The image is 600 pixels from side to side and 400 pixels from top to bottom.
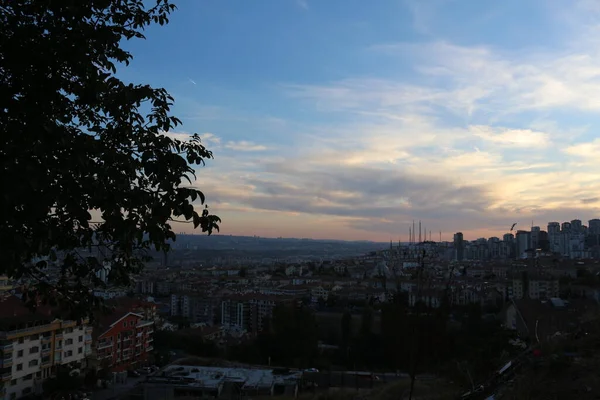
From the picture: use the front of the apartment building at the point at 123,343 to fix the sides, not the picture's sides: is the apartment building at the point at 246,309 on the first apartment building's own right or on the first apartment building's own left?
on the first apartment building's own left

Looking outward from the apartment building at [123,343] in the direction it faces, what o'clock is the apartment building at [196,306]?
the apartment building at [196,306] is roughly at 8 o'clock from the apartment building at [123,343].

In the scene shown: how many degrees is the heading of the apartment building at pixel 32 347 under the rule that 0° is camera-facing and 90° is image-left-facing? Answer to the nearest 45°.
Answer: approximately 315°

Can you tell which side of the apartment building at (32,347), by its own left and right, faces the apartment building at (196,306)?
left

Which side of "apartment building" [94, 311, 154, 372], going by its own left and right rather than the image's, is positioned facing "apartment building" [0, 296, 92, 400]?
right

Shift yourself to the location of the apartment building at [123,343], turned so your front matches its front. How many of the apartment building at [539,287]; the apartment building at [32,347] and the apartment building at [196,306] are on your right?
1

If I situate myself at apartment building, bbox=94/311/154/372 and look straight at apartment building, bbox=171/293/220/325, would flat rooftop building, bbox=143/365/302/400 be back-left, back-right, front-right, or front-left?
back-right

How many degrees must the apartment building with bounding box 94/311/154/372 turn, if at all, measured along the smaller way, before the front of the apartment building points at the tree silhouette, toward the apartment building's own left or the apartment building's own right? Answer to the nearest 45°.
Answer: approximately 45° to the apartment building's own right

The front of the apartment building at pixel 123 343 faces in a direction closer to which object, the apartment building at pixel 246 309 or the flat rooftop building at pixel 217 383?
the flat rooftop building

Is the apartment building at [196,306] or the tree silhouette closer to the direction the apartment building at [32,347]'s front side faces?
the tree silhouette

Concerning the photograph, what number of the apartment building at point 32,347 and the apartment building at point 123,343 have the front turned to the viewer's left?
0

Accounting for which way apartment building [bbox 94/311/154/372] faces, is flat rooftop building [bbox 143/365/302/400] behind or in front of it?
in front

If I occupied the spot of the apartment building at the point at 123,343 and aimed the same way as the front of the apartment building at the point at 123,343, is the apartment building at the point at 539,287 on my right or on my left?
on my left

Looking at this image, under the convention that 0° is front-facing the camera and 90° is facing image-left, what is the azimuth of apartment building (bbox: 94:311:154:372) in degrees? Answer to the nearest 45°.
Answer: approximately 315°

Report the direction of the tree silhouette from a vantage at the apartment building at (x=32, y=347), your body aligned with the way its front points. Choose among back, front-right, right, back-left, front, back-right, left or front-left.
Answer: front-right

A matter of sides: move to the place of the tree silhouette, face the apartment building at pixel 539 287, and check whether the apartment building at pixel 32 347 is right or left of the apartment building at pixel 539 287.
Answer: left
